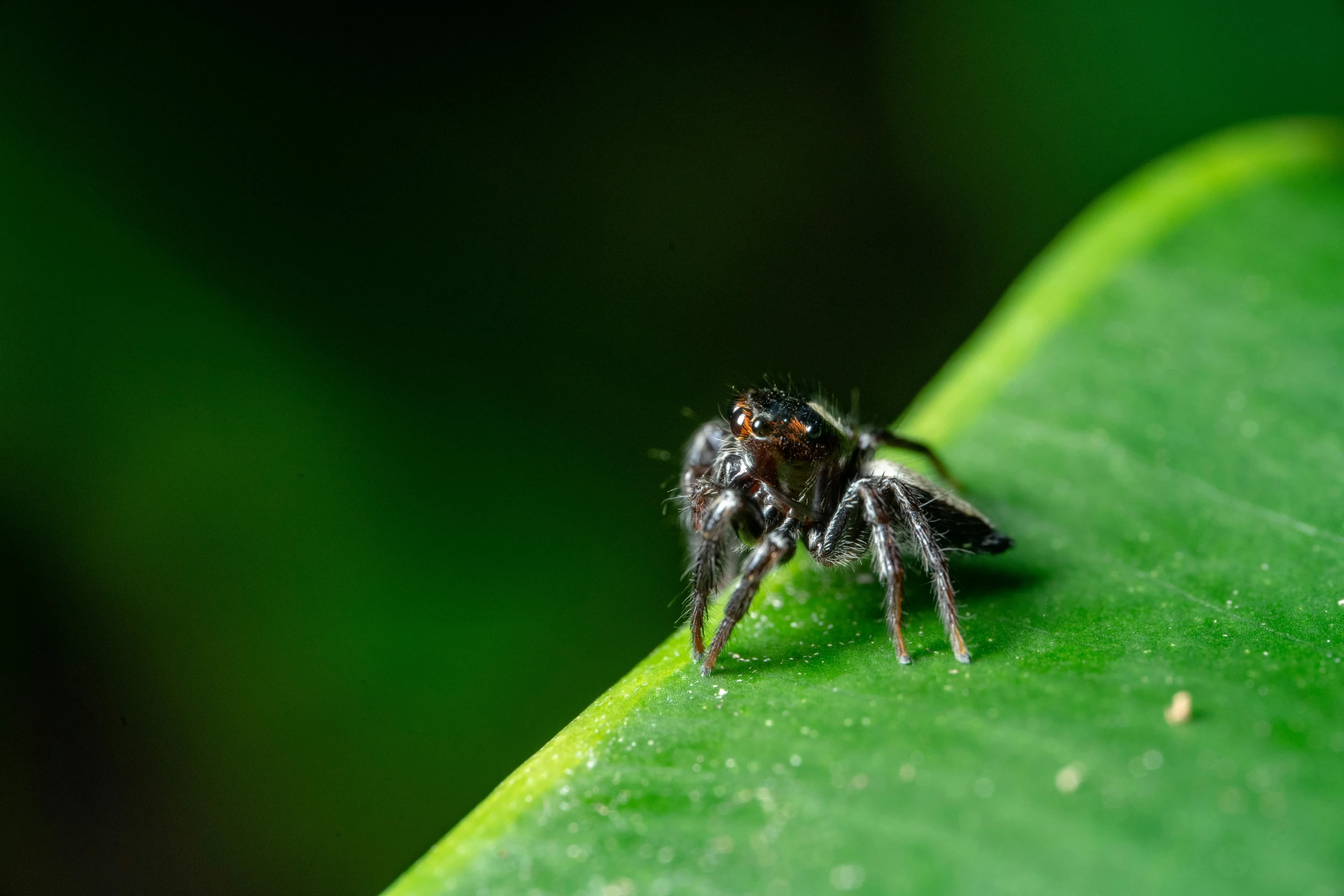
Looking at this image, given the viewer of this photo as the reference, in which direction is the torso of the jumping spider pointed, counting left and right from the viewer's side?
facing the viewer and to the left of the viewer

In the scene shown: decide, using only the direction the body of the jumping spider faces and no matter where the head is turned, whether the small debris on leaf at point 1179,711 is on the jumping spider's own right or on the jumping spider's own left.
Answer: on the jumping spider's own left

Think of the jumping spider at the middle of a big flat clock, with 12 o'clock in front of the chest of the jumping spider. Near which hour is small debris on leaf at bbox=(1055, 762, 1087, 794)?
The small debris on leaf is roughly at 10 o'clock from the jumping spider.
